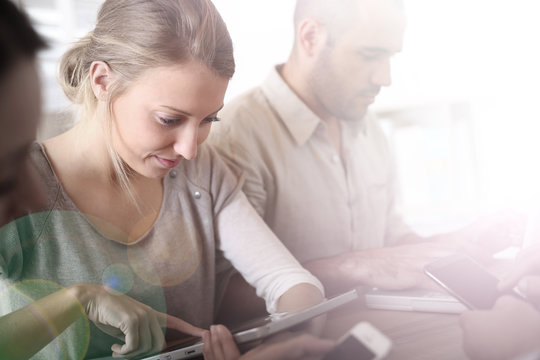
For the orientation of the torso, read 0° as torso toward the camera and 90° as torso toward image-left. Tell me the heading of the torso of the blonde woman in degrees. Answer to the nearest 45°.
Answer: approximately 315°

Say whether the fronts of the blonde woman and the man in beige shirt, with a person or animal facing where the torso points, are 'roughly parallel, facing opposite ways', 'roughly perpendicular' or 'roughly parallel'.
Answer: roughly parallel

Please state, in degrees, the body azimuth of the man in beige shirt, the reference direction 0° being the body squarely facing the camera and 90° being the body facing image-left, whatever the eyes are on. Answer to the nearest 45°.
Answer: approximately 315°

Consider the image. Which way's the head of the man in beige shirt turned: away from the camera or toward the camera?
toward the camera

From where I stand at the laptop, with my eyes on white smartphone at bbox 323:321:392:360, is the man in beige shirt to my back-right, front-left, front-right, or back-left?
back-right

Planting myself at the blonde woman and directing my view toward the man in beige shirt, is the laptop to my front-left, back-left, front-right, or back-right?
front-right

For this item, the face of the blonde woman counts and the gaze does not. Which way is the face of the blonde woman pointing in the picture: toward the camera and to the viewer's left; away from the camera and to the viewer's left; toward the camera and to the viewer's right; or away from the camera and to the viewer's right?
toward the camera and to the viewer's right

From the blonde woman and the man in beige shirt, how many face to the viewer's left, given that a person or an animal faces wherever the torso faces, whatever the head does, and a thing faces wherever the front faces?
0
